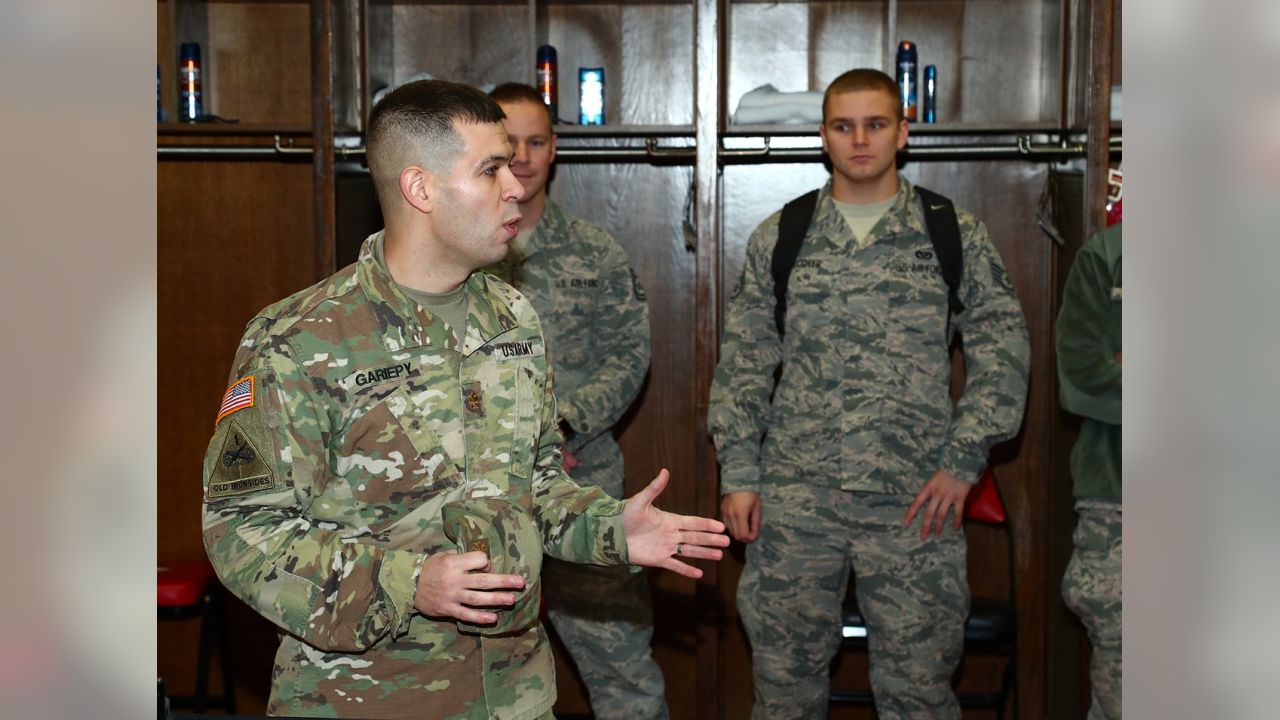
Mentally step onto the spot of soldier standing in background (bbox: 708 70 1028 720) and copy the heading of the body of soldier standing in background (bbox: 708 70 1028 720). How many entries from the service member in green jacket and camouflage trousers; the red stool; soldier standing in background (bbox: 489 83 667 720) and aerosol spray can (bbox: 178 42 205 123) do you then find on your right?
3

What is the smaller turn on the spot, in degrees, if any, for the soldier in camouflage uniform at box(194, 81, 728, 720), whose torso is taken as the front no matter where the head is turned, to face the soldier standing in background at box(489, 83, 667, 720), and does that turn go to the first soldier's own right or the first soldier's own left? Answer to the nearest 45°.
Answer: approximately 135° to the first soldier's own left

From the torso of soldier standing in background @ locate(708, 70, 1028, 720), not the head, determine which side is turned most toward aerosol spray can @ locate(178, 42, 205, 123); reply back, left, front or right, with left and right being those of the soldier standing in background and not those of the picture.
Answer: right

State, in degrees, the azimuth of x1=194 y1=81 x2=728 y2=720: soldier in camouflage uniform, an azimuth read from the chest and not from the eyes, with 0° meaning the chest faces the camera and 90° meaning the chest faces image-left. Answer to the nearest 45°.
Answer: approximately 315°

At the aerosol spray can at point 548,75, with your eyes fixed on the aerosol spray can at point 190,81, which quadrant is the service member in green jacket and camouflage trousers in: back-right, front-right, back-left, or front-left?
back-left

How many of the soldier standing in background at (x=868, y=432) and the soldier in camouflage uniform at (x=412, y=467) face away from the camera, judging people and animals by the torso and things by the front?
0

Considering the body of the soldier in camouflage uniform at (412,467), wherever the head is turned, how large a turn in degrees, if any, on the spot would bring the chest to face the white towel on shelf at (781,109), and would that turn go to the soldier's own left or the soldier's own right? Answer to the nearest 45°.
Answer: approximately 90° to the soldier's own left

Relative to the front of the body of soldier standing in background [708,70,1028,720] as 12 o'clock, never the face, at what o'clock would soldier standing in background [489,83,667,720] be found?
soldier standing in background [489,83,667,720] is roughly at 3 o'clock from soldier standing in background [708,70,1028,720].

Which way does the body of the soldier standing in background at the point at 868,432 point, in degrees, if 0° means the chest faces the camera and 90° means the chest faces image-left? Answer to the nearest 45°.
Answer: approximately 0°

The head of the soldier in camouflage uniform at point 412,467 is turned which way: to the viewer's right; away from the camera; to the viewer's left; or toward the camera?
to the viewer's right

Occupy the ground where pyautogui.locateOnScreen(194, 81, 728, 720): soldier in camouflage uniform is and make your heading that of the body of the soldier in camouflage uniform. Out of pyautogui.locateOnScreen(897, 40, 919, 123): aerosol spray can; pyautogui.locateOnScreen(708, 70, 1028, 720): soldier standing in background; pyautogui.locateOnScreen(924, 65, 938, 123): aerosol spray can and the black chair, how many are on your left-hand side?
4

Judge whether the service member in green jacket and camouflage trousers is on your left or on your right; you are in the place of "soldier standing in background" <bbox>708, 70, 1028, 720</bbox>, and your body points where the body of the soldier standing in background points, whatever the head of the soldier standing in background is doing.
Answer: on your left

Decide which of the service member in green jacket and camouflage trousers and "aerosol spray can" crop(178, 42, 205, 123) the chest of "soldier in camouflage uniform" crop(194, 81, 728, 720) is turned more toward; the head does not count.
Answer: the service member in green jacket and camouflage trousers
